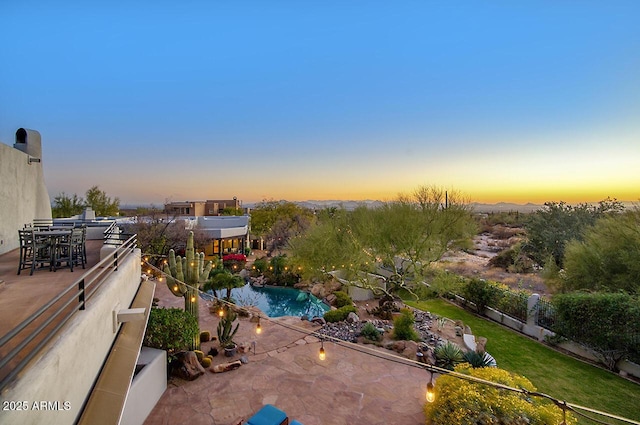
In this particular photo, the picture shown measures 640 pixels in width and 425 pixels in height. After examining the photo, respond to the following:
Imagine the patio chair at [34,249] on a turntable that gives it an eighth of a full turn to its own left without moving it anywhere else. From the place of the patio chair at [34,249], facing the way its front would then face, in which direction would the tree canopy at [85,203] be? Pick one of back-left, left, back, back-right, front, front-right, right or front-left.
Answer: front

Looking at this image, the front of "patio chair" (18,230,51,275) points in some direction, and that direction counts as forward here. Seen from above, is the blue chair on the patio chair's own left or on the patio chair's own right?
on the patio chair's own right

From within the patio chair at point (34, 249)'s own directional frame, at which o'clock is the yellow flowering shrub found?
The yellow flowering shrub is roughly at 3 o'clock from the patio chair.

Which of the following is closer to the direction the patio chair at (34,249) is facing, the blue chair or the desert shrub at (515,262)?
the desert shrub

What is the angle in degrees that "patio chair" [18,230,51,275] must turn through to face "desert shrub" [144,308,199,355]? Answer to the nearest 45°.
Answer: approximately 45° to its right

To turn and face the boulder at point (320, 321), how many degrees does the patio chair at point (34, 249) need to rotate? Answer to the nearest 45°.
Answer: approximately 45° to its right

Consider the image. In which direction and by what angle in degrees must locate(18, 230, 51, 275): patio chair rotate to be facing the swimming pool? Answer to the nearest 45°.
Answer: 0° — it already faces it

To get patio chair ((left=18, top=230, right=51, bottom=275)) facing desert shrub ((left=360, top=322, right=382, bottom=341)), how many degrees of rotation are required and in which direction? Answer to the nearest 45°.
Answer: approximately 45° to its right

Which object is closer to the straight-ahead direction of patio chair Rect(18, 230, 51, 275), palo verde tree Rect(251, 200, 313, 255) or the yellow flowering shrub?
the palo verde tree

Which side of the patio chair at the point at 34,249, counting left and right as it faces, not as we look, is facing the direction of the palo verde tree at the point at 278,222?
front

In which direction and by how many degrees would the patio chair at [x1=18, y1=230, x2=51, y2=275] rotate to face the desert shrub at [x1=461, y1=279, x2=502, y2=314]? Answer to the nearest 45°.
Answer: approximately 45° to its right

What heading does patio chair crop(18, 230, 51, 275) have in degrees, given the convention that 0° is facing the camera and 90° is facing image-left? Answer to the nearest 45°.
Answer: approximately 225°

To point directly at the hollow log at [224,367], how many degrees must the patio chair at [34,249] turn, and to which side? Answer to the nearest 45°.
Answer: approximately 45° to its right

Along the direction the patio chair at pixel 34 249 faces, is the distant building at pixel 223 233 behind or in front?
in front

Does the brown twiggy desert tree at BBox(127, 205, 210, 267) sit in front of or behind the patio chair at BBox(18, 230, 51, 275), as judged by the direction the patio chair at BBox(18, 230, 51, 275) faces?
in front
